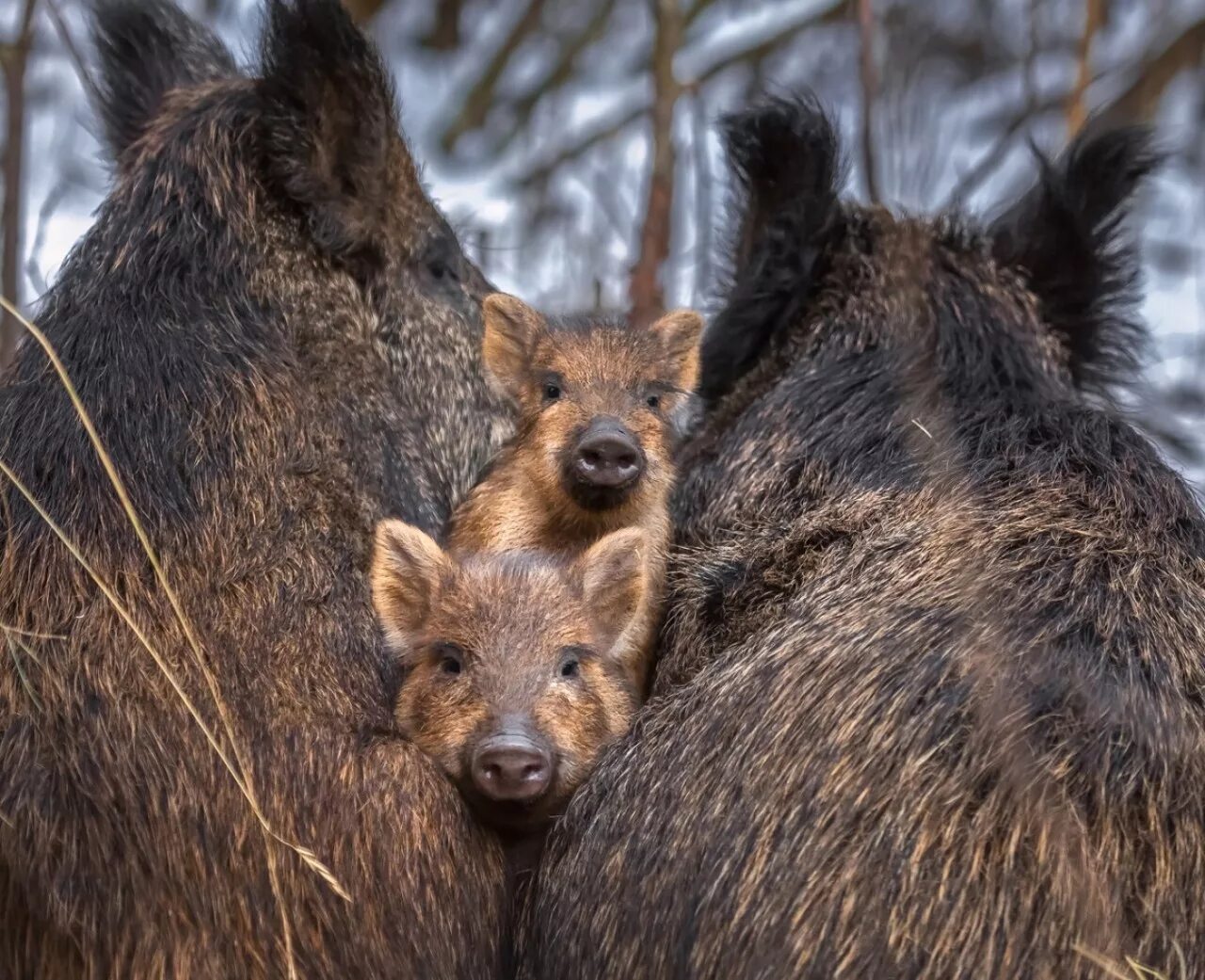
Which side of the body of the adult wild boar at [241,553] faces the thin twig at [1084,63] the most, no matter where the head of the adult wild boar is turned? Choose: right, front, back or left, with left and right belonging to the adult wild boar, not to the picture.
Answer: front

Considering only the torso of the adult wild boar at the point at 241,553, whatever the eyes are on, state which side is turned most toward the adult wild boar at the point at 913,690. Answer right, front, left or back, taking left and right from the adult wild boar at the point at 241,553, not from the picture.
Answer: right

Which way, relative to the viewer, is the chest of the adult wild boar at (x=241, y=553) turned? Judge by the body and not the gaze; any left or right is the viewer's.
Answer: facing away from the viewer and to the right of the viewer

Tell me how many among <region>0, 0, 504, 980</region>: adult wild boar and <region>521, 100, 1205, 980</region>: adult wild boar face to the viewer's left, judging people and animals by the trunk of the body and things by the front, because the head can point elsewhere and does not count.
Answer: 0

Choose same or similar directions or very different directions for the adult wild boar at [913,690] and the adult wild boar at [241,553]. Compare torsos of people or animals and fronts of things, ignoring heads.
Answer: same or similar directions

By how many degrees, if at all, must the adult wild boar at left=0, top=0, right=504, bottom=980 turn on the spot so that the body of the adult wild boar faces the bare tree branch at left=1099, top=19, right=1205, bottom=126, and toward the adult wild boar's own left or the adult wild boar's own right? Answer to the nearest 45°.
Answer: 0° — it already faces it

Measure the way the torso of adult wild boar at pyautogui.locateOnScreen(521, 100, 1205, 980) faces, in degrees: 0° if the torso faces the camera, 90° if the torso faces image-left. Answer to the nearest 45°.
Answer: approximately 180°

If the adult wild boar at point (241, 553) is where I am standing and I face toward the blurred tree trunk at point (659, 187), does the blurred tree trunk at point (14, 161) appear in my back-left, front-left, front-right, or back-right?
front-left
